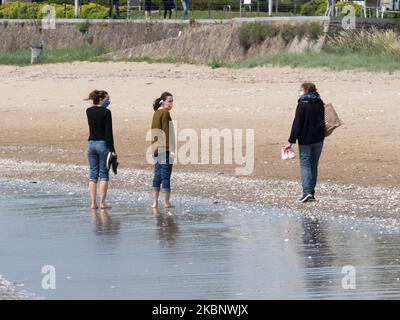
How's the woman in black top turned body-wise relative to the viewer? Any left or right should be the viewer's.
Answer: facing away from the viewer and to the right of the viewer

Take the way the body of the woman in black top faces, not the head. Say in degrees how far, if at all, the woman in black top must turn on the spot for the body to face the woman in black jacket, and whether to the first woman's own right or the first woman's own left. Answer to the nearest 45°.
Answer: approximately 45° to the first woman's own right
